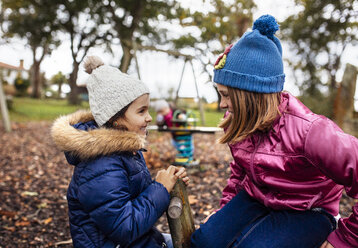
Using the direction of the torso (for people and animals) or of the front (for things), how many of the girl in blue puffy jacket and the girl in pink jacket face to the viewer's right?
1

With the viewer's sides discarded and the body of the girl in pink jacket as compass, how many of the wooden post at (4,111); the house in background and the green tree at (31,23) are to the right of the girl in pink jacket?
3

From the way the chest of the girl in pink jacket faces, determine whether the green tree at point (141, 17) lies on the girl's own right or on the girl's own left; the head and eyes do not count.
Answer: on the girl's own right

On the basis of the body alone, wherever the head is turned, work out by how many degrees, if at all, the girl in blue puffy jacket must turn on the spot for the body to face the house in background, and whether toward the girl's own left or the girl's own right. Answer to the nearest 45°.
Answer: approximately 90° to the girl's own left

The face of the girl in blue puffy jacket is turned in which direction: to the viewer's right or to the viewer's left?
to the viewer's right

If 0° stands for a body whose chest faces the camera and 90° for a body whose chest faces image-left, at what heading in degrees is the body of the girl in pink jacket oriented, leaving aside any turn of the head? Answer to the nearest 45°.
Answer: approximately 45°

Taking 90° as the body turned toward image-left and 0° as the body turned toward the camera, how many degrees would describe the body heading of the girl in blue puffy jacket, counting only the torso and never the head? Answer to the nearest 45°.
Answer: approximately 270°

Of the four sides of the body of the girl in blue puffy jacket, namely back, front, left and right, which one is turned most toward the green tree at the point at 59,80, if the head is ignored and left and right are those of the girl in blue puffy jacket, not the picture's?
left

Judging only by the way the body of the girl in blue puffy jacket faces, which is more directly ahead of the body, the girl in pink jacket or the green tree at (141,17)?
the girl in pink jacket
